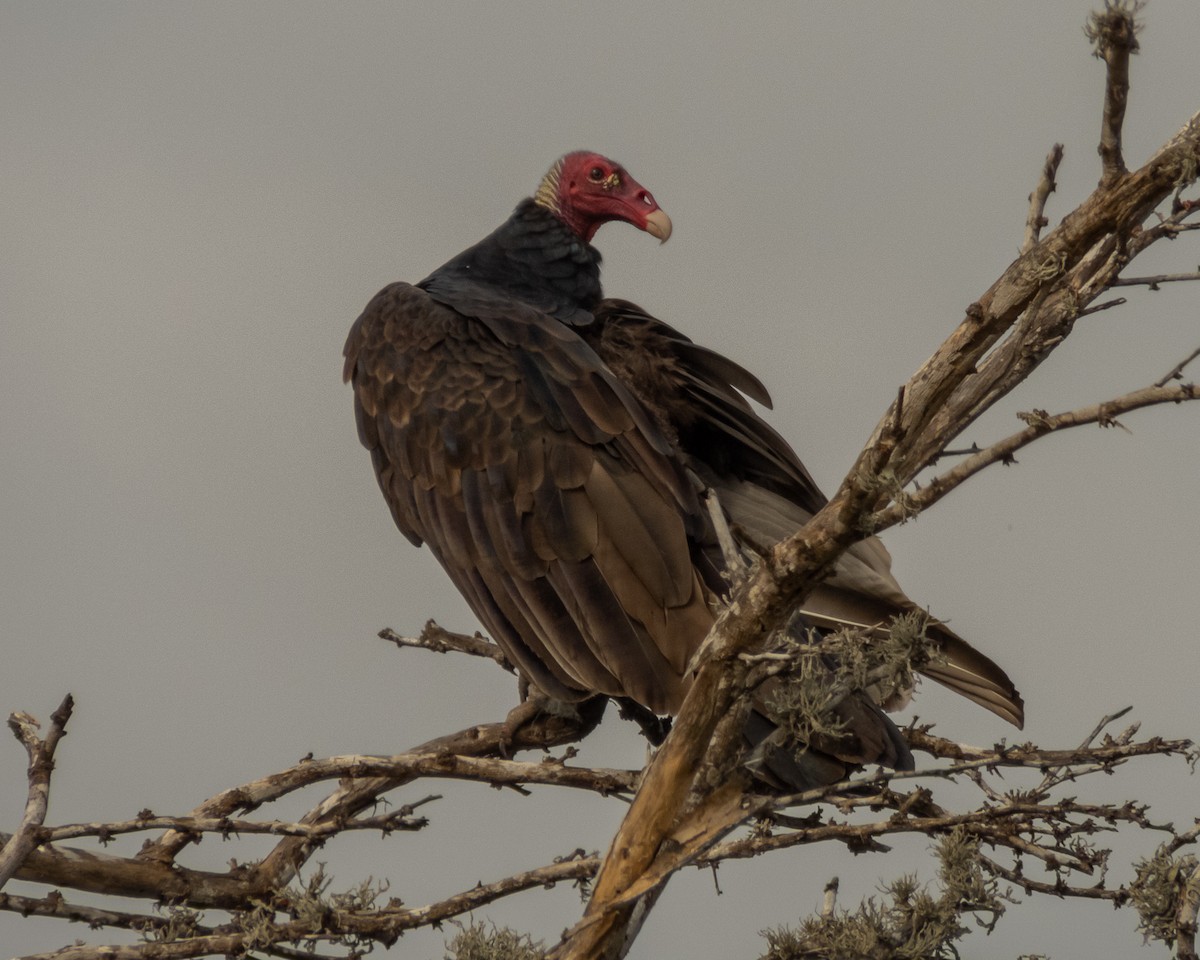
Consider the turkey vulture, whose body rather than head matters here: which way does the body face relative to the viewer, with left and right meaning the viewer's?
facing away from the viewer and to the left of the viewer

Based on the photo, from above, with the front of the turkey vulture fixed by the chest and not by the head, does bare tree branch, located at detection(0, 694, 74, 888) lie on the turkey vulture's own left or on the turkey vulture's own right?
on the turkey vulture's own left

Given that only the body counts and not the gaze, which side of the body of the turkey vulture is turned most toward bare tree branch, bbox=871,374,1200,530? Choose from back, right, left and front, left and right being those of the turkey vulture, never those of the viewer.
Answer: back

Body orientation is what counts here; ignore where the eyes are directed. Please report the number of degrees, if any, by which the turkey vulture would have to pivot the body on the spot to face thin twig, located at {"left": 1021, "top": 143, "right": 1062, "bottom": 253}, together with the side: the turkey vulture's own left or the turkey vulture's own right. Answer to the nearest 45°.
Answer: approximately 180°

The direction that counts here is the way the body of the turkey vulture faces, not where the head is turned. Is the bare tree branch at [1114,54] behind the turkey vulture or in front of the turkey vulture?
behind
